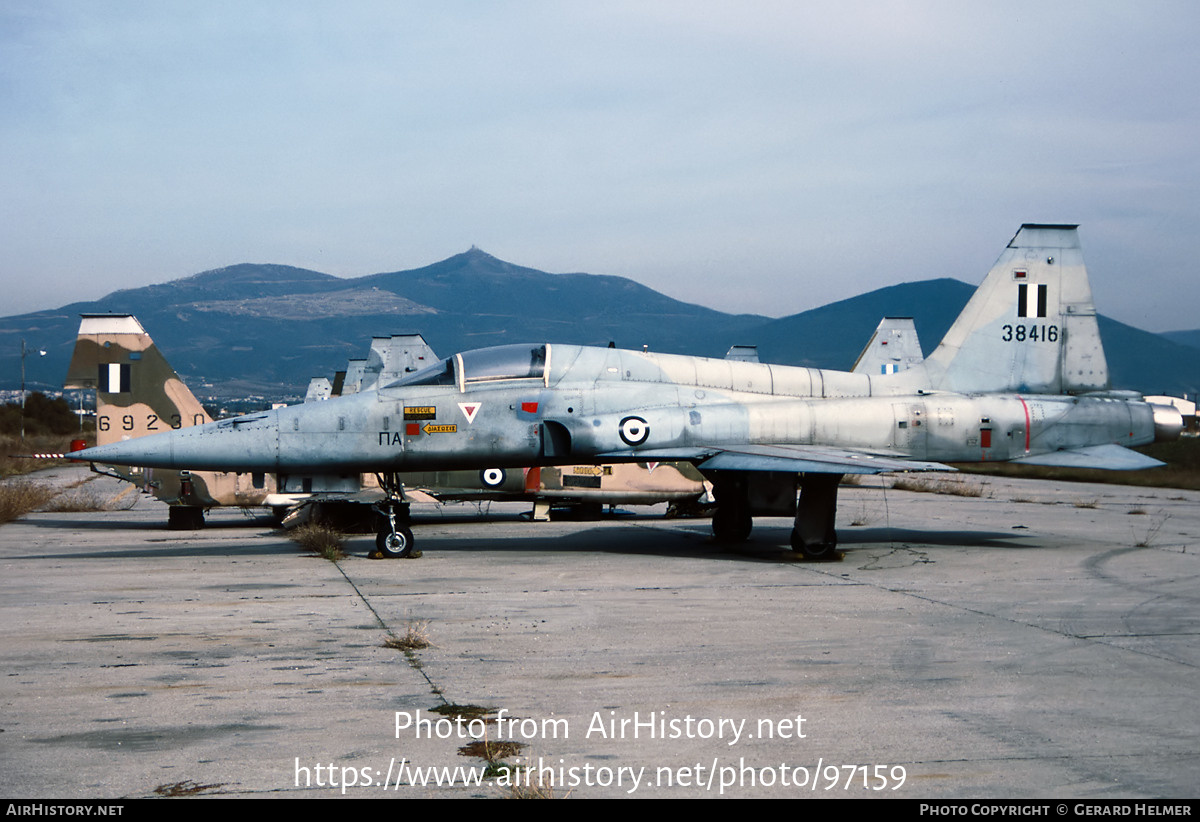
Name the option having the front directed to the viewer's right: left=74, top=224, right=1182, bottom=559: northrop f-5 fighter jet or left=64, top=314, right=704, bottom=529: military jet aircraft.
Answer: the military jet aircraft

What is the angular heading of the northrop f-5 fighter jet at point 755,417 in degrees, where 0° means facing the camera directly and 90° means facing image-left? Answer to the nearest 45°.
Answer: approximately 90°

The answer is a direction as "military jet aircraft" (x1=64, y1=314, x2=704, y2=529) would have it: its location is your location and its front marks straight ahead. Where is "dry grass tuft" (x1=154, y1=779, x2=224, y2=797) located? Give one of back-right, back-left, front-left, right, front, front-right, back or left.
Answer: right

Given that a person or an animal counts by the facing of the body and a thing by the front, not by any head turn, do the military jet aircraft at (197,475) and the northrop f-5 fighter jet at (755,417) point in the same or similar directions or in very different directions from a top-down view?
very different directions

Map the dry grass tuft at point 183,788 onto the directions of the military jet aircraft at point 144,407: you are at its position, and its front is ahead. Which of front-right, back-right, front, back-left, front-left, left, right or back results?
right

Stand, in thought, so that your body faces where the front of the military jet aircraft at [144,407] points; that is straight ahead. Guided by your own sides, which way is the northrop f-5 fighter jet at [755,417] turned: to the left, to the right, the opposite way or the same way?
the opposite way

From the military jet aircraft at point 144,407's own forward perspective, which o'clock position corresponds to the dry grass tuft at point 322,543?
The dry grass tuft is roughly at 2 o'clock from the military jet aircraft.

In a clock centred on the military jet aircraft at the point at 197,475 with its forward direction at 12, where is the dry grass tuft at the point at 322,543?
The dry grass tuft is roughly at 2 o'clock from the military jet aircraft.

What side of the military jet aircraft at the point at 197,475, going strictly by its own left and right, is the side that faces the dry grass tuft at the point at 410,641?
right

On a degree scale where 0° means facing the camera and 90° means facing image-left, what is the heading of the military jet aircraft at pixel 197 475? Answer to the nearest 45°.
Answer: approximately 270°
